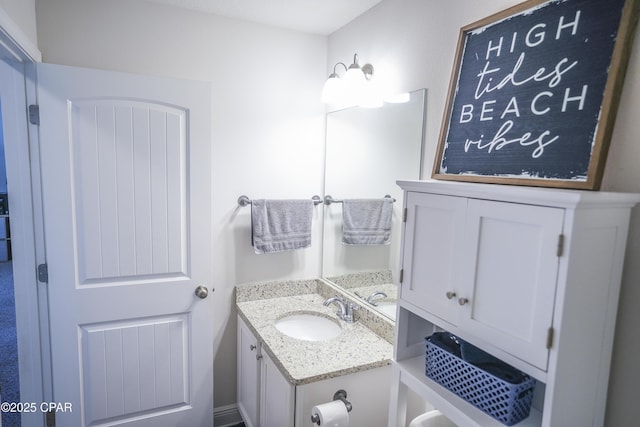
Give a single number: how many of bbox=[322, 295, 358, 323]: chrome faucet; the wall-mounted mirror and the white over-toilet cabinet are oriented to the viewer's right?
0

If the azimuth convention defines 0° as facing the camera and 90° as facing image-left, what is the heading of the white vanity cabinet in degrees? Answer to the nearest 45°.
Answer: approximately 45°

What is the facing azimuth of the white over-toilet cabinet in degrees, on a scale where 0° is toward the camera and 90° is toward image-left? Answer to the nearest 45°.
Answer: approximately 45°

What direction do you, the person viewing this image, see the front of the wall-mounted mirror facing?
facing the viewer and to the left of the viewer

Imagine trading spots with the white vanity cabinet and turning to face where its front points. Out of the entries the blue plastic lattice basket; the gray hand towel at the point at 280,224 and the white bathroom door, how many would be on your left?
1

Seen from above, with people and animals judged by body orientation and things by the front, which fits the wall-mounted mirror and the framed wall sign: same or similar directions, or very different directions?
same or similar directions
